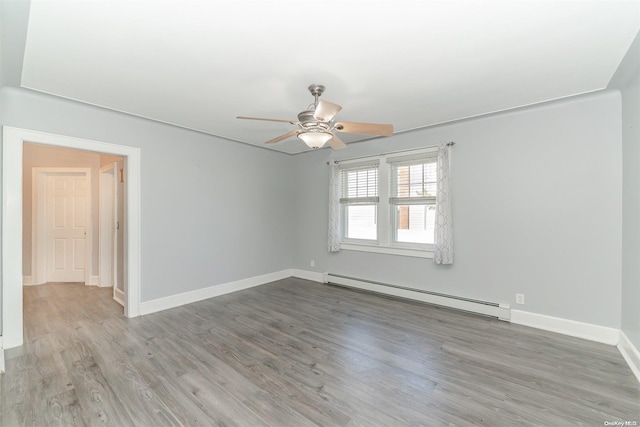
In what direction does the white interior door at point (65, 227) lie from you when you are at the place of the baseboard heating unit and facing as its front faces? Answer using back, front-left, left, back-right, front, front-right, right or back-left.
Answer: front-right

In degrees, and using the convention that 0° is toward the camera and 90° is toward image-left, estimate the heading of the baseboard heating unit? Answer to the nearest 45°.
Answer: approximately 45°

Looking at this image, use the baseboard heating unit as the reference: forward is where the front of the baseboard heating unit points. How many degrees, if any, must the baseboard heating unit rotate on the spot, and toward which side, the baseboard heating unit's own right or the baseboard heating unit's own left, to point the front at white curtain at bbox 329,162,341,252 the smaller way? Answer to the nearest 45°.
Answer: approximately 45° to the baseboard heating unit's own right
